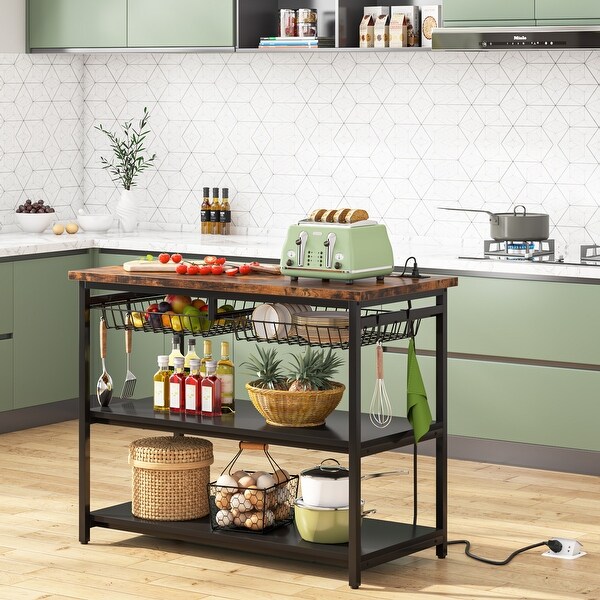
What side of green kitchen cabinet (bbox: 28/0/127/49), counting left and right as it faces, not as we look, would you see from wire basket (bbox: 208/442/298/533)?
front

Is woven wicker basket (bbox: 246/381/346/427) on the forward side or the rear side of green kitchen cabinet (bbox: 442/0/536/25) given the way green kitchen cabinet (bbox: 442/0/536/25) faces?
on the forward side

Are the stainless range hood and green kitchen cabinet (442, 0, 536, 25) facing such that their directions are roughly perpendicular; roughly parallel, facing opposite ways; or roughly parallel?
roughly parallel

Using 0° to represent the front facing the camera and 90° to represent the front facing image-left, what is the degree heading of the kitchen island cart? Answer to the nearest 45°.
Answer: approximately 45°

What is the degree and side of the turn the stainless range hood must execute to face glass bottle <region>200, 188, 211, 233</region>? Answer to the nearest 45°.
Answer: approximately 135° to its right

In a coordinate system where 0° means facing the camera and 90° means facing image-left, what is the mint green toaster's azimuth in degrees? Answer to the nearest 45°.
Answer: approximately 45°

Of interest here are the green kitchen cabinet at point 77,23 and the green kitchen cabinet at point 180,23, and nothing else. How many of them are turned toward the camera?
2

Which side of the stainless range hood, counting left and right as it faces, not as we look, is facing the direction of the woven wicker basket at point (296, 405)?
front

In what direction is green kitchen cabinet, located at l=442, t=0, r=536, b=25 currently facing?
toward the camera

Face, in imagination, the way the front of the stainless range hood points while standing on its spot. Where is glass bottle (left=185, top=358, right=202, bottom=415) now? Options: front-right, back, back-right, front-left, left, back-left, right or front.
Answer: front-right

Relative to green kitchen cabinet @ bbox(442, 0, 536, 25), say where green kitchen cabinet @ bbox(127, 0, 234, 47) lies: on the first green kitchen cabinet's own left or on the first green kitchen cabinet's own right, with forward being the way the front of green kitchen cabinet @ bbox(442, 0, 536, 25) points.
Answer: on the first green kitchen cabinet's own right

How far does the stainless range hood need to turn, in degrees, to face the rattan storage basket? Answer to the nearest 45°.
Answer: approximately 45° to its right

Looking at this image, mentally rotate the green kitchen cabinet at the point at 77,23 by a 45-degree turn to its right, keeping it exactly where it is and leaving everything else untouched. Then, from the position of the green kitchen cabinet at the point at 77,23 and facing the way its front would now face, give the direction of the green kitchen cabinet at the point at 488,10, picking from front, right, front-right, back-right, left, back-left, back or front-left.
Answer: left

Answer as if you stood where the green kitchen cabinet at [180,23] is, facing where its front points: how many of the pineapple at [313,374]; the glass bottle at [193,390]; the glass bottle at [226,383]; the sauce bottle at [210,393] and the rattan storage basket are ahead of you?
5

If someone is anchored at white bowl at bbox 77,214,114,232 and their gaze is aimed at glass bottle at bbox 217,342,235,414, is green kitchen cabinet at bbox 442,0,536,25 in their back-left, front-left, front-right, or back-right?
front-left

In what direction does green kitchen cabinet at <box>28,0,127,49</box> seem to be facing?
toward the camera

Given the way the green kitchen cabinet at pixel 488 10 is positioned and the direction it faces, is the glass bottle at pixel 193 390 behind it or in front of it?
in front

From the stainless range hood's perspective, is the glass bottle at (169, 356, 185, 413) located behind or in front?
in front

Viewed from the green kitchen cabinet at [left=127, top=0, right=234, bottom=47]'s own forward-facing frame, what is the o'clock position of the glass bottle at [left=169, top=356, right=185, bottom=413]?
The glass bottle is roughly at 12 o'clock from the green kitchen cabinet.
